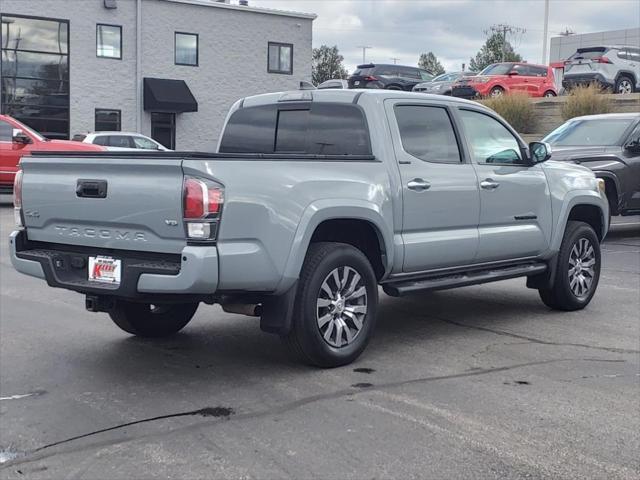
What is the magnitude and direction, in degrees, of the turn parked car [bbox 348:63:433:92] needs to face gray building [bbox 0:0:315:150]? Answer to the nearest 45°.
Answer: approximately 135° to its left

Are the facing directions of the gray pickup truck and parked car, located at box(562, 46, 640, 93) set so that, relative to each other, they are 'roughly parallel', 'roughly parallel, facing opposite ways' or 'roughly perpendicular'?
roughly parallel

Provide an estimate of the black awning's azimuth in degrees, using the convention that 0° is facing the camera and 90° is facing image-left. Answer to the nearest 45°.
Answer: approximately 315°

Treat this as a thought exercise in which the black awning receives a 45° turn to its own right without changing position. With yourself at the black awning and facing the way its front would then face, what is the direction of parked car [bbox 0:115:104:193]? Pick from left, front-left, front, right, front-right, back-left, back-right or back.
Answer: front

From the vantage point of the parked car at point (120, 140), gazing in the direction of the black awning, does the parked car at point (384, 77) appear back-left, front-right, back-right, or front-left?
front-right

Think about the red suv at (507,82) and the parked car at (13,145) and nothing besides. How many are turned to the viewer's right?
1

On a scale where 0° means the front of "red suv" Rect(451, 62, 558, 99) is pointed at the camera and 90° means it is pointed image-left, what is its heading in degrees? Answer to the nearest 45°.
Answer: approximately 45°

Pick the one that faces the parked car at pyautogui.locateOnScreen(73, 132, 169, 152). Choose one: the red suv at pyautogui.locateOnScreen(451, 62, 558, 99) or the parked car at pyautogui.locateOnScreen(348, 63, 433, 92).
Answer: the red suv

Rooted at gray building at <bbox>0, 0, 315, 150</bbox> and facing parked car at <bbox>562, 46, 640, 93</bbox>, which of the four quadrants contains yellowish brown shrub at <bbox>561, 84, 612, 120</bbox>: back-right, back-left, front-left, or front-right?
front-right

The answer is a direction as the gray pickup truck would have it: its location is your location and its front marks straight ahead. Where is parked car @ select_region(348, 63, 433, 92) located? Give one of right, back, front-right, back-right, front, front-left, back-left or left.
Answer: front-left

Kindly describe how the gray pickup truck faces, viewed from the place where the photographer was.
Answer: facing away from the viewer and to the right of the viewer
